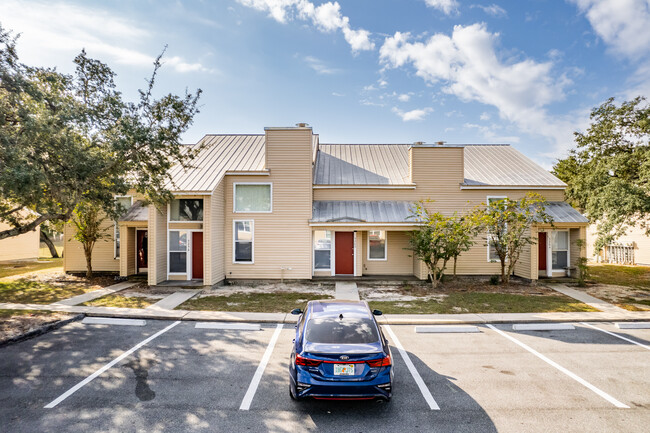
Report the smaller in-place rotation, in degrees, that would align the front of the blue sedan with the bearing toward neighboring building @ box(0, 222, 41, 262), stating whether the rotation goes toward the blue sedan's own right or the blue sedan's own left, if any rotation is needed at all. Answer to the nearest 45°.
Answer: approximately 45° to the blue sedan's own left

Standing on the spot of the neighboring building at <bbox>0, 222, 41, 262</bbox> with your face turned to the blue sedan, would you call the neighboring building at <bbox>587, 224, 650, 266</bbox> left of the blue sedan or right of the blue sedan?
left

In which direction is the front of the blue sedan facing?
away from the camera

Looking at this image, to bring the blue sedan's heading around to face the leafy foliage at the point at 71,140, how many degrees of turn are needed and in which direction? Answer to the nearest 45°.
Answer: approximately 45° to its left

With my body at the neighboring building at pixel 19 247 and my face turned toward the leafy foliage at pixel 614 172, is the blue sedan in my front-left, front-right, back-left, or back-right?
front-right

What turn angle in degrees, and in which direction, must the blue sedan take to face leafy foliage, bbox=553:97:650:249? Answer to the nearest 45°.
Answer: approximately 45° to its right

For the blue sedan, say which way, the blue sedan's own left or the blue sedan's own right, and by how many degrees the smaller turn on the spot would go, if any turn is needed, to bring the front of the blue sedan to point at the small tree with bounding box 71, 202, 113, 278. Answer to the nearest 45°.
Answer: approximately 45° to the blue sedan's own left
